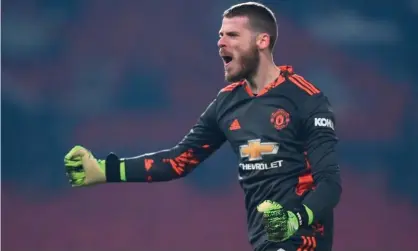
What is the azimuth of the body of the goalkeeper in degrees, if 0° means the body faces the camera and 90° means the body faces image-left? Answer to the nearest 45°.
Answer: approximately 45°
